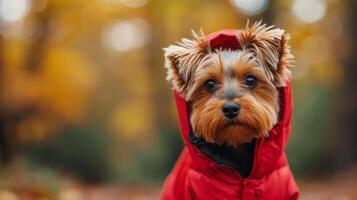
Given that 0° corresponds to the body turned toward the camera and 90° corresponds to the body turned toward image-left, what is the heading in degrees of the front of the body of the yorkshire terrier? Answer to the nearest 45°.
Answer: approximately 0°
